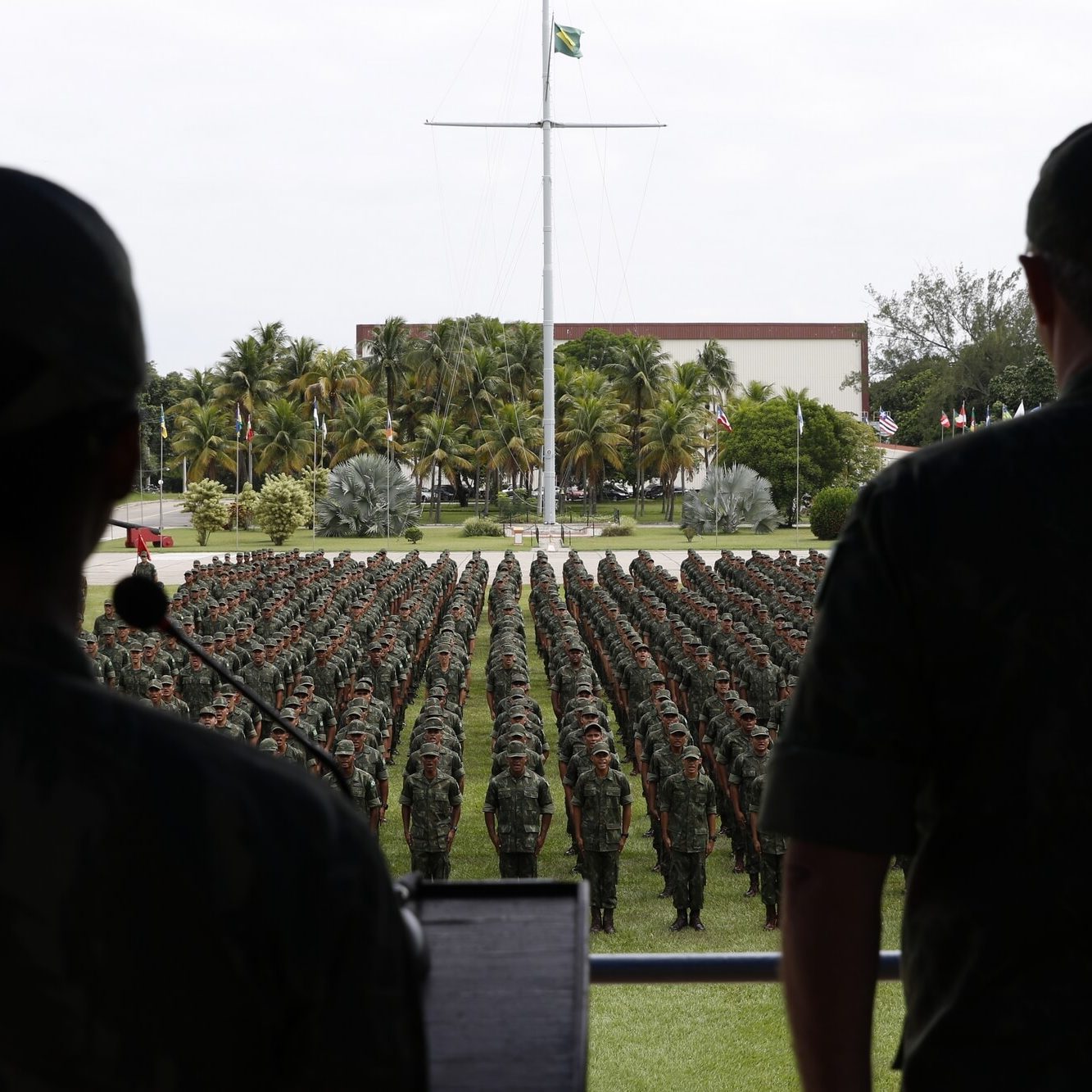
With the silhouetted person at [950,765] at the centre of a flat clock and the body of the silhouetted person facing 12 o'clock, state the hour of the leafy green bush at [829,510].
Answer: The leafy green bush is roughly at 12 o'clock from the silhouetted person.

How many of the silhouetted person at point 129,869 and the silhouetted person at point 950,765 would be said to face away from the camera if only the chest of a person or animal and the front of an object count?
2

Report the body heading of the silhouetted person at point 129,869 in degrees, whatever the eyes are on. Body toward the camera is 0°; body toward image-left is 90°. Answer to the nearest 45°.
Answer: approximately 180°

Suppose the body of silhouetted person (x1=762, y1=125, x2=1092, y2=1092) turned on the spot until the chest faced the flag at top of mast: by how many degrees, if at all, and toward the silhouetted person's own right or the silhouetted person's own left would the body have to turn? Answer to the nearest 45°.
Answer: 0° — they already face it

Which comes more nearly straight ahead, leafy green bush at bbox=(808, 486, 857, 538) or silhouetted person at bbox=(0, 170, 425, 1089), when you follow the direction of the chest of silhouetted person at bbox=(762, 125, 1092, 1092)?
the leafy green bush

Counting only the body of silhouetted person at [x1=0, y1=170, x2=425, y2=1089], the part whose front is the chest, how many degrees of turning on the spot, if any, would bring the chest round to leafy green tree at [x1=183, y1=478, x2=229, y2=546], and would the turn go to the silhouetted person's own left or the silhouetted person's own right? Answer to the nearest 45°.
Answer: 0° — they already face it

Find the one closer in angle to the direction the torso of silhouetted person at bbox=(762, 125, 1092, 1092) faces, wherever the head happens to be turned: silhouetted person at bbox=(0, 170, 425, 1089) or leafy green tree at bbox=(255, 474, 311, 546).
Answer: the leafy green tree

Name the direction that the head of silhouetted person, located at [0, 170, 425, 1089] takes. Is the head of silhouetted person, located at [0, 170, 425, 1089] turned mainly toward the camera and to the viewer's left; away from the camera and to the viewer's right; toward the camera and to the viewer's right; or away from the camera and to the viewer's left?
away from the camera and to the viewer's right

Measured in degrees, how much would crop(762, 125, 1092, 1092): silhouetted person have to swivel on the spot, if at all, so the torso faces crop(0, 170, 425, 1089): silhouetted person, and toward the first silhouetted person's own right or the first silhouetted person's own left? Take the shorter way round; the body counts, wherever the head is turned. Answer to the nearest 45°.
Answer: approximately 135° to the first silhouetted person's own left

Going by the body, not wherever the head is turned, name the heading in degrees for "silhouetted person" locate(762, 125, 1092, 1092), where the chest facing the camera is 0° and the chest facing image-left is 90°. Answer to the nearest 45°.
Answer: approximately 180°
